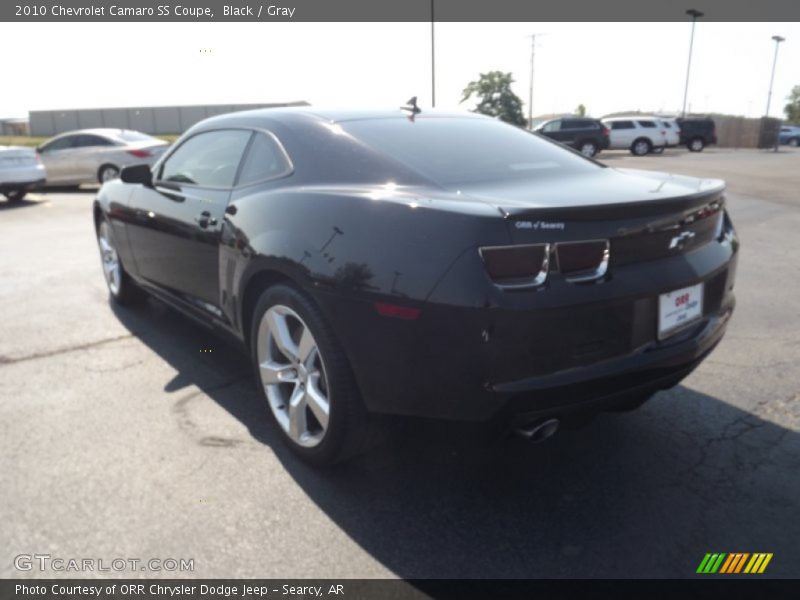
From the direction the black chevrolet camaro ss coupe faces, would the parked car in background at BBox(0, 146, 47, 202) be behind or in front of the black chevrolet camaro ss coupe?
in front

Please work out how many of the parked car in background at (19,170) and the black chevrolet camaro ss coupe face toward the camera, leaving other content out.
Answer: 0

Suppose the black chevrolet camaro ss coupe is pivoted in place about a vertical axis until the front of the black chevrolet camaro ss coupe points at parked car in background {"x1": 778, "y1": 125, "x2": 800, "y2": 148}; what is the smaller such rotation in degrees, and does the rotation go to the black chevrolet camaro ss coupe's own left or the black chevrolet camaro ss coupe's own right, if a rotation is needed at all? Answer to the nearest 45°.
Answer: approximately 90° to the black chevrolet camaro ss coupe's own right

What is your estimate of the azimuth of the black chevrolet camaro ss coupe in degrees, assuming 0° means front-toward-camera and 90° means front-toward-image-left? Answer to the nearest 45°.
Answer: approximately 135°

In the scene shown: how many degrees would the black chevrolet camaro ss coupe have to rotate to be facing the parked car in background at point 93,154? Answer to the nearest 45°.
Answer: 0° — it already faces it
